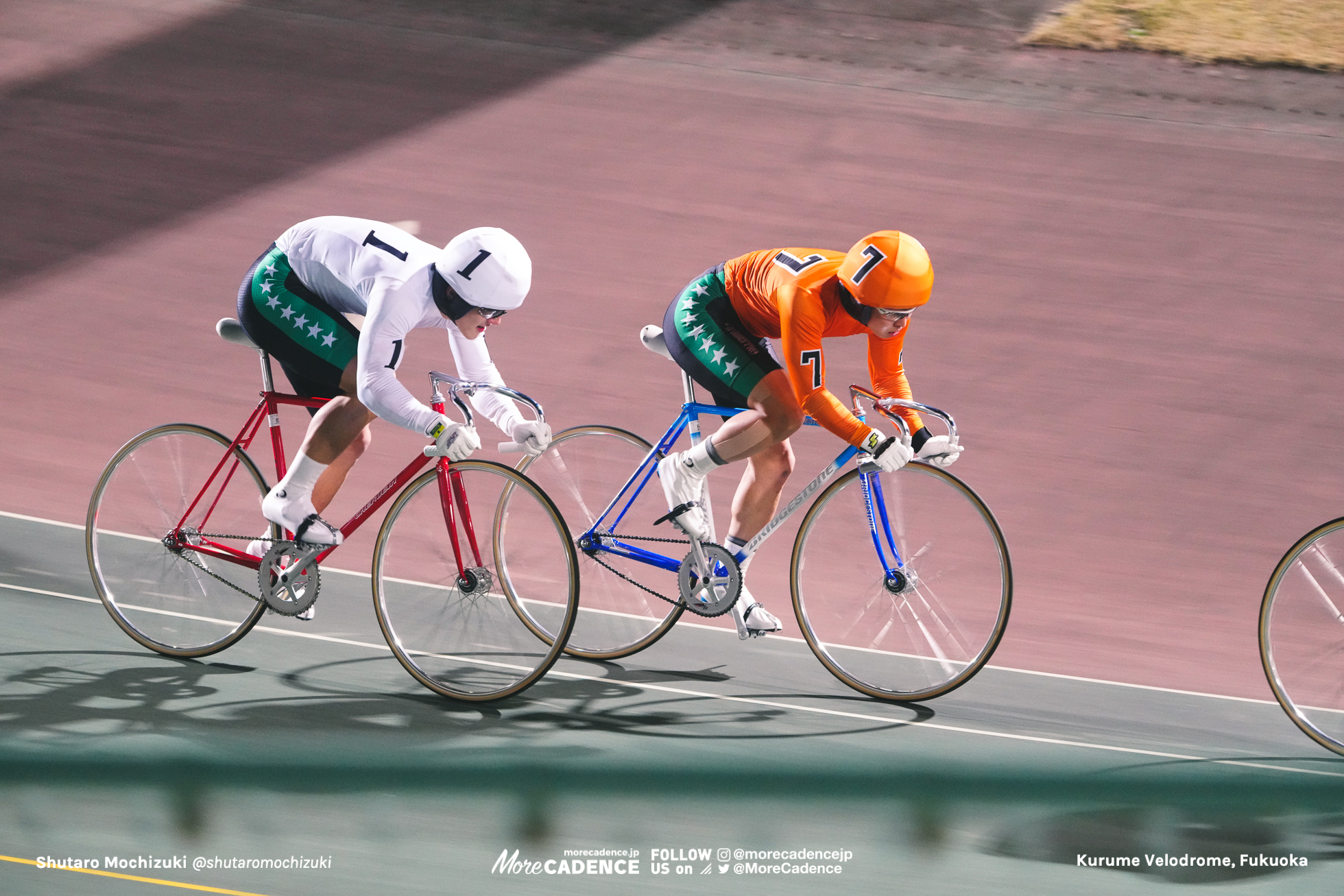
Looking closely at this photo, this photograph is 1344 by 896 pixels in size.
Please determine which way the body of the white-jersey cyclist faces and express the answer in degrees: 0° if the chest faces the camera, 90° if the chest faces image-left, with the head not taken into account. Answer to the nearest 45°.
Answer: approximately 315°

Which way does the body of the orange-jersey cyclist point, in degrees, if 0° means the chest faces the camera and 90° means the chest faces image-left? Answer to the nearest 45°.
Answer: approximately 315°

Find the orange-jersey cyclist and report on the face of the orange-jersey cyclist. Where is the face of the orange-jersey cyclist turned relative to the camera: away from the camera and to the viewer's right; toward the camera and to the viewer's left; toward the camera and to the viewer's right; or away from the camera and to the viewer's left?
toward the camera and to the viewer's right

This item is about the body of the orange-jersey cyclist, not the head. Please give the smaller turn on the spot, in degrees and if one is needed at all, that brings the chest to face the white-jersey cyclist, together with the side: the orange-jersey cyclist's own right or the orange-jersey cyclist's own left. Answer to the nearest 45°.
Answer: approximately 135° to the orange-jersey cyclist's own right

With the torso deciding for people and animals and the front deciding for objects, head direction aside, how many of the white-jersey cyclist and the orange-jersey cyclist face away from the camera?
0

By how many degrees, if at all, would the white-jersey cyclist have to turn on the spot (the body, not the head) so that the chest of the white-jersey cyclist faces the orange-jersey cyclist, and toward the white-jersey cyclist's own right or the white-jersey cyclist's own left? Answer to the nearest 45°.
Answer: approximately 45° to the white-jersey cyclist's own left
